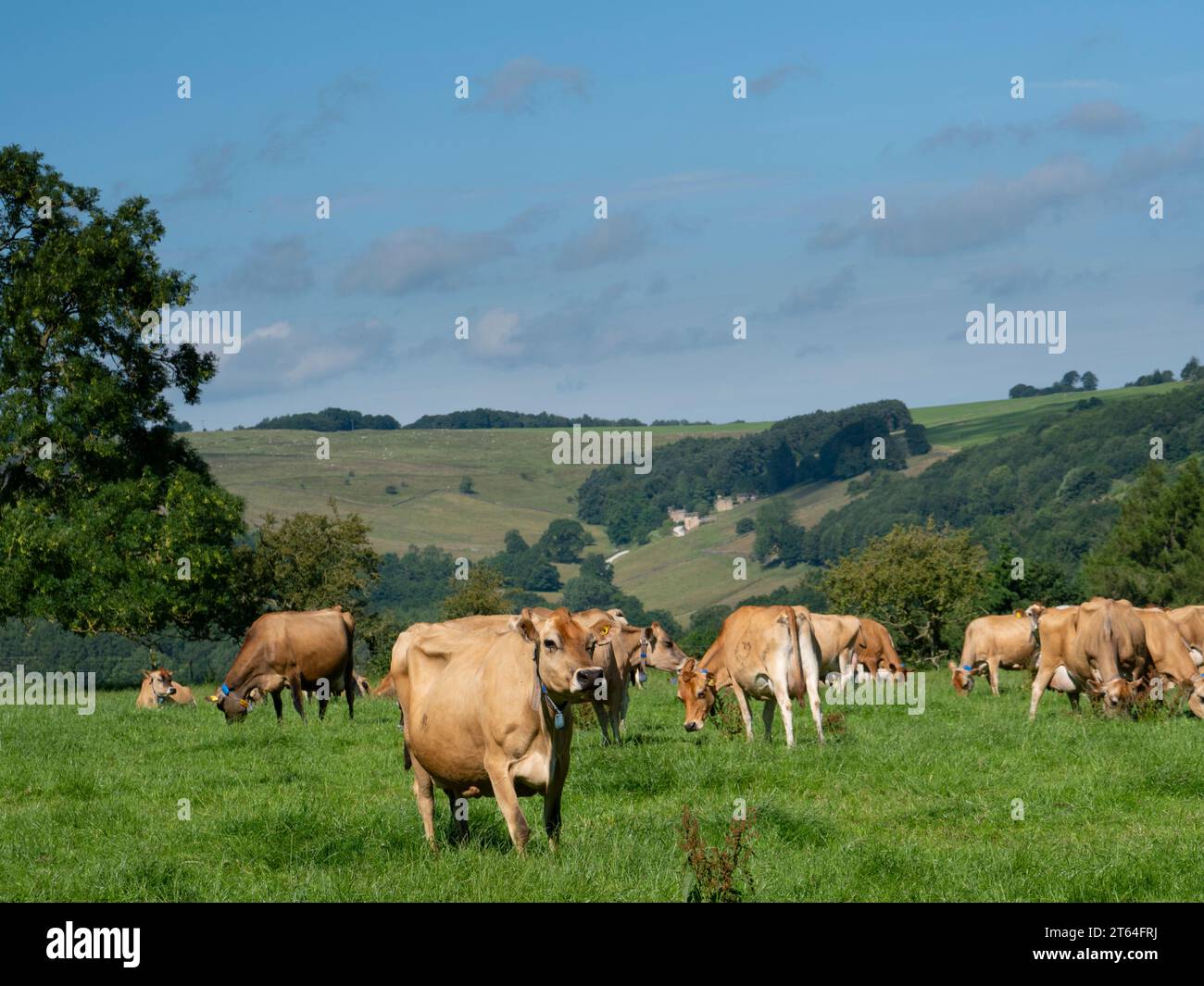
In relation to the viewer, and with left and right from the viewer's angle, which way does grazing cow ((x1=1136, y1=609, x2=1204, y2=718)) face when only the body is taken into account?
facing to the right of the viewer

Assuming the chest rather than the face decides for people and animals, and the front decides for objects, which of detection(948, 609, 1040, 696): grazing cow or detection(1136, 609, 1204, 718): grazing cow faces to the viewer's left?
detection(948, 609, 1040, 696): grazing cow

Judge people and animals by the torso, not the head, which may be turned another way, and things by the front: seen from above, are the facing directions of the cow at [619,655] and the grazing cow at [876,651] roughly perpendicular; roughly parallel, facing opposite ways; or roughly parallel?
roughly parallel

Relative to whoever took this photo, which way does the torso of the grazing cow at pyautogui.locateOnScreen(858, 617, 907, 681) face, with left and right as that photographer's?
facing to the right of the viewer

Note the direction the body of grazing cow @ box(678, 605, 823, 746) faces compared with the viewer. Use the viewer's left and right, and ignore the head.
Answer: facing away from the viewer and to the left of the viewer

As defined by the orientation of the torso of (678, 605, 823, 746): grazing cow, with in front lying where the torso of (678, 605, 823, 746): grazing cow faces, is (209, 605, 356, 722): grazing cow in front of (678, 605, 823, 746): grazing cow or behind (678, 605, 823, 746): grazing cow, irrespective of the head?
in front

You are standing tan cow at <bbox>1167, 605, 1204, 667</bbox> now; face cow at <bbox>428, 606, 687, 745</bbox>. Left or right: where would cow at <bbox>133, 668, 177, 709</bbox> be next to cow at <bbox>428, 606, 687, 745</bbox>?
right

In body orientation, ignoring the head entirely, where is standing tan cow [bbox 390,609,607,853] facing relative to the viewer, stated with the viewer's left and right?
facing the viewer and to the right of the viewer

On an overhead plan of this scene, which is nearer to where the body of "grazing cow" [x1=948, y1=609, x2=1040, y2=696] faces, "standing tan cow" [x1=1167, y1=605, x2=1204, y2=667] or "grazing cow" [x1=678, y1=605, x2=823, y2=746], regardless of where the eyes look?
the grazing cow

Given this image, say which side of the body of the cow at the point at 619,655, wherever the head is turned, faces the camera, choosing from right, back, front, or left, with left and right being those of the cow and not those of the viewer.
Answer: right

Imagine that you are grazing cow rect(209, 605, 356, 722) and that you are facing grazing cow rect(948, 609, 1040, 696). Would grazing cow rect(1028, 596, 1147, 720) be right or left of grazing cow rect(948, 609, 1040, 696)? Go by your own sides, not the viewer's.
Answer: right

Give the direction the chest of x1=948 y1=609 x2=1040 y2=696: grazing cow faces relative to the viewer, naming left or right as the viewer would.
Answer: facing to the left of the viewer
